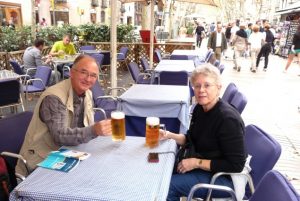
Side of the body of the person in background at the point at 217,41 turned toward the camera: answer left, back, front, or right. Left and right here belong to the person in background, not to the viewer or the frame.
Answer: front

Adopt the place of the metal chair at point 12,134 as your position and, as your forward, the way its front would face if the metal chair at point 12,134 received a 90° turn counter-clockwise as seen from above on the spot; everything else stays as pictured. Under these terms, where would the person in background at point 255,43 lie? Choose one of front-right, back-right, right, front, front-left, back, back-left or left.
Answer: front

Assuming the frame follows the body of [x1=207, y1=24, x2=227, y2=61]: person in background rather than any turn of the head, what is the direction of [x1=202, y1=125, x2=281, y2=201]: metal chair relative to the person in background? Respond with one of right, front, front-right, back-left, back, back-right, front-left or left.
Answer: front

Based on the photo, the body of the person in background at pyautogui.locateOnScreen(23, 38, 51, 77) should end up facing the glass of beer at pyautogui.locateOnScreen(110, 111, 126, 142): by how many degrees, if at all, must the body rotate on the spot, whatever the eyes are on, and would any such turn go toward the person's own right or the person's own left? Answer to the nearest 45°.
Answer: approximately 90° to the person's own right

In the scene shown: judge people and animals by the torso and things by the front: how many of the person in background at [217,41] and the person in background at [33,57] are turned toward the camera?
1

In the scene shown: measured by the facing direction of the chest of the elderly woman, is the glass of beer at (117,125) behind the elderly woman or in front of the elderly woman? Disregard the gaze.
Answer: in front

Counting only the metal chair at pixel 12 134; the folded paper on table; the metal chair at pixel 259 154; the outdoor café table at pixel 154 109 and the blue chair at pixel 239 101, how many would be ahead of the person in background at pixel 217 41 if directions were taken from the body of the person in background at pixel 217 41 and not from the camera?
5

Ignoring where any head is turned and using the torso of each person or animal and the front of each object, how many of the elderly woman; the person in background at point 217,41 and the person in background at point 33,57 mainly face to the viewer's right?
1

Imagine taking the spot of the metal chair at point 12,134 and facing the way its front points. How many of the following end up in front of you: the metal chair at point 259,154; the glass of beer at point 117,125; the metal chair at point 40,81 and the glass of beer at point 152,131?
3

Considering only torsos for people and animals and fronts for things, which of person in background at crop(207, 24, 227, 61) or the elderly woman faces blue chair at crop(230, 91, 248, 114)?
the person in background

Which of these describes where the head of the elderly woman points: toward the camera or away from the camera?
toward the camera

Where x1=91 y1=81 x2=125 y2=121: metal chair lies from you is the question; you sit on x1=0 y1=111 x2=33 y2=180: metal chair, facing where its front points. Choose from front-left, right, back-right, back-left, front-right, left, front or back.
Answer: left

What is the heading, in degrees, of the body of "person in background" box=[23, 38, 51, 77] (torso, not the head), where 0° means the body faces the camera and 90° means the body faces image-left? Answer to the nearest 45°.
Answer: approximately 270°

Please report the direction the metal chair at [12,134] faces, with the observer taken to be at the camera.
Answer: facing the viewer and to the right of the viewer

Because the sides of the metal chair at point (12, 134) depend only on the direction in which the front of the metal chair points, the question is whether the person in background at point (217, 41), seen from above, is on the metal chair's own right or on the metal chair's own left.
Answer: on the metal chair's own left

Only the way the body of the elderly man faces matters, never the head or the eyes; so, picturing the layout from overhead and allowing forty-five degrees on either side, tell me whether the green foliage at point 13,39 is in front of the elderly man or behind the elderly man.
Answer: behind

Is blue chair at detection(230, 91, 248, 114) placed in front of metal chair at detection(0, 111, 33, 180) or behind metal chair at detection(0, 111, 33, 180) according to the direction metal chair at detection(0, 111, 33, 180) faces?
in front
